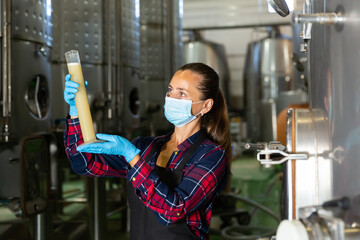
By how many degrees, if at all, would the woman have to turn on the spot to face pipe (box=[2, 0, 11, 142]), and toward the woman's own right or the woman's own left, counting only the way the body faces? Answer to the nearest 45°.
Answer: approximately 90° to the woman's own right

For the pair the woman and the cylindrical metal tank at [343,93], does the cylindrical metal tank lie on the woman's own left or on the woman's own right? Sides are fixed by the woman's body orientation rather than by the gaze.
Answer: on the woman's own left

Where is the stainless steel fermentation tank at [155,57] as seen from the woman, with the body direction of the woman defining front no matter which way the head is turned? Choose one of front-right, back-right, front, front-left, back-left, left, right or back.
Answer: back-right

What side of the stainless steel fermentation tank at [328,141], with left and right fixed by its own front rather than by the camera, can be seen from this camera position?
left

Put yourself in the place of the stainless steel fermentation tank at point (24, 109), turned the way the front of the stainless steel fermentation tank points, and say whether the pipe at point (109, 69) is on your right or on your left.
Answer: on your left

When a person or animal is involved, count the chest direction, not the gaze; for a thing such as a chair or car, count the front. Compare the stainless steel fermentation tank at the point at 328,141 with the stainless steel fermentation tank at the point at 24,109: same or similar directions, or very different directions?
very different directions

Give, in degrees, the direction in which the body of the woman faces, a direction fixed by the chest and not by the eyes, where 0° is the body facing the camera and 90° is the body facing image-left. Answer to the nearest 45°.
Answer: approximately 45°

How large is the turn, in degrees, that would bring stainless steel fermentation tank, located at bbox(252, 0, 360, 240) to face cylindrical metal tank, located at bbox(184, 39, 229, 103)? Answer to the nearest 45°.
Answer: approximately 90° to its right

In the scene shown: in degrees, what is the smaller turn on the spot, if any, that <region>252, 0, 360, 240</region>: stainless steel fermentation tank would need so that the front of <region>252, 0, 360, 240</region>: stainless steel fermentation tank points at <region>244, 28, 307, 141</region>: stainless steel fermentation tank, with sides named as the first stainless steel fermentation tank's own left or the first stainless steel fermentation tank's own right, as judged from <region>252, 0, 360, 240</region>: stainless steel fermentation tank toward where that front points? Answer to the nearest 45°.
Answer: approximately 90° to the first stainless steel fermentation tank's own right

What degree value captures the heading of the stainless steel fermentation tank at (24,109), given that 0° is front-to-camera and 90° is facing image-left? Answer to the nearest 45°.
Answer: approximately 315°

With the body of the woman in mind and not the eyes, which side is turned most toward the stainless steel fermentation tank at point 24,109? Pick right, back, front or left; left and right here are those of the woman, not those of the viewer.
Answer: right

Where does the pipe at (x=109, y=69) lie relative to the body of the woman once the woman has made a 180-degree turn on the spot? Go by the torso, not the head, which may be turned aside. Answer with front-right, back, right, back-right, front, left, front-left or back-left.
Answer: front-left

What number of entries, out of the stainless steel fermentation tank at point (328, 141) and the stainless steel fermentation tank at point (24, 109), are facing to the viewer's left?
1

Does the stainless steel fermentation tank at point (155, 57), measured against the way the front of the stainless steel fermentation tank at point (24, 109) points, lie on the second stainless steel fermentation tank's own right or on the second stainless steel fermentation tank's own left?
on the second stainless steel fermentation tank's own left
